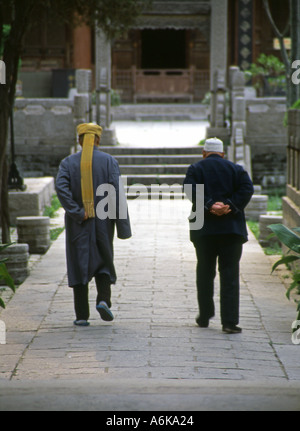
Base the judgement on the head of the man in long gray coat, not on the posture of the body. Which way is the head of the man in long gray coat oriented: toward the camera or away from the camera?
away from the camera

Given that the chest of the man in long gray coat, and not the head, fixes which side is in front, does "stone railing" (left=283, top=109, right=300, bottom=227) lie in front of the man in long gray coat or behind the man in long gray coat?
in front

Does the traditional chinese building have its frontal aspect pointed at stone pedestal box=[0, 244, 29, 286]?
yes

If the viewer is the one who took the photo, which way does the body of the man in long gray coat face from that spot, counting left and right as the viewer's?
facing away from the viewer

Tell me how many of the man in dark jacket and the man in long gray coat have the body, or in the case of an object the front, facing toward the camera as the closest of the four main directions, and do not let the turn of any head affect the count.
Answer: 0

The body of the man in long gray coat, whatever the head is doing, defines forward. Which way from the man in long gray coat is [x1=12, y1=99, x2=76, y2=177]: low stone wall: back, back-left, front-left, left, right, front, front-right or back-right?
front

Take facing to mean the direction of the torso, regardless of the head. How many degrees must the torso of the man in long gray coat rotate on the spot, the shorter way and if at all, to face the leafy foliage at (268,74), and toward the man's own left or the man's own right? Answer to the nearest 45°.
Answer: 0° — they already face it

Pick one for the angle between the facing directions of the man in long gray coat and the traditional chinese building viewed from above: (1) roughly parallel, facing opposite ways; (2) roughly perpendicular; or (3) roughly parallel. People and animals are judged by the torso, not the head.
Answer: roughly parallel, facing opposite ways

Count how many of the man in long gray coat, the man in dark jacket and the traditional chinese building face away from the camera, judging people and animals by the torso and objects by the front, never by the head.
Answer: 2

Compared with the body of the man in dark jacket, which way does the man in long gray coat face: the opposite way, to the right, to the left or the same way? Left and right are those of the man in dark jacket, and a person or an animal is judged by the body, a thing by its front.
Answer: the same way

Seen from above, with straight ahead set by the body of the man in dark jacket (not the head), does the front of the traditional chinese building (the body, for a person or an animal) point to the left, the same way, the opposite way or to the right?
the opposite way

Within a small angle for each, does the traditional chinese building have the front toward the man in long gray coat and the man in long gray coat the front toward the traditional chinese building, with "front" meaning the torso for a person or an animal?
yes

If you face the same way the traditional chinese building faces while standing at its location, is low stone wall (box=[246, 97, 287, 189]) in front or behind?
in front

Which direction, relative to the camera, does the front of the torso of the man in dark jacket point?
away from the camera

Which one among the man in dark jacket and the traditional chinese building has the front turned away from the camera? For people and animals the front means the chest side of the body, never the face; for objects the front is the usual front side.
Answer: the man in dark jacket

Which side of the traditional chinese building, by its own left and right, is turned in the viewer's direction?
front

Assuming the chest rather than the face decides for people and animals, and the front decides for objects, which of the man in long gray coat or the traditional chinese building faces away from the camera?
the man in long gray coat

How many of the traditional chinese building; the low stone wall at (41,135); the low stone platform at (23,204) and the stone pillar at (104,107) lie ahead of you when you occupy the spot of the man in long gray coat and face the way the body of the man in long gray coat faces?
4
